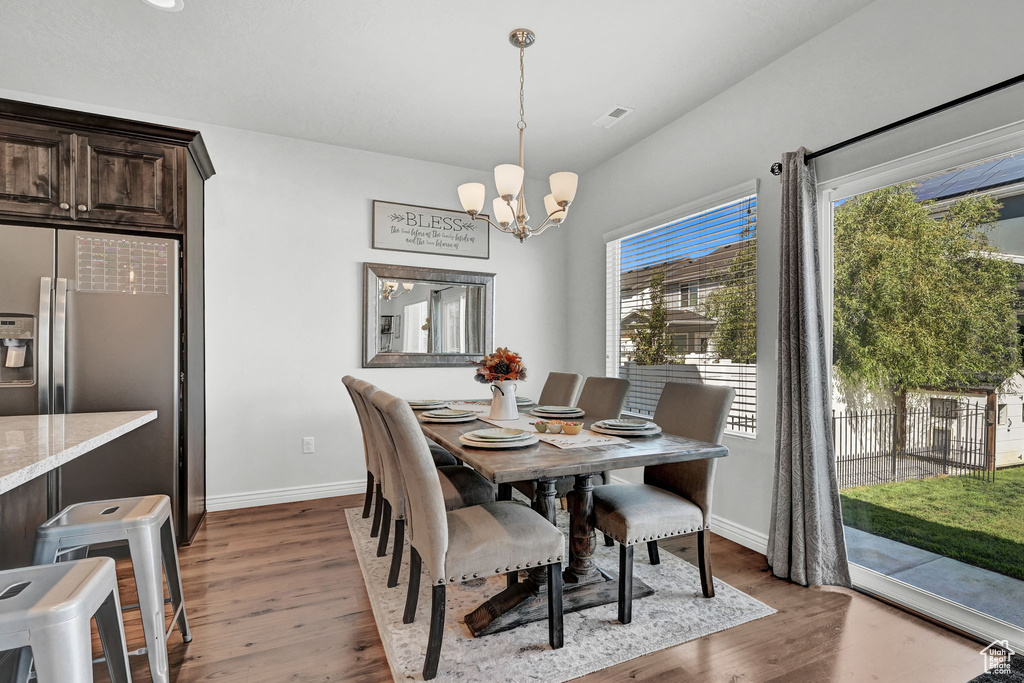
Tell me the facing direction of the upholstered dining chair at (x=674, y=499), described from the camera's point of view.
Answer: facing the viewer and to the left of the viewer

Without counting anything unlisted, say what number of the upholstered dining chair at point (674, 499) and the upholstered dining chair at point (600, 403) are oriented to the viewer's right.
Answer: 0

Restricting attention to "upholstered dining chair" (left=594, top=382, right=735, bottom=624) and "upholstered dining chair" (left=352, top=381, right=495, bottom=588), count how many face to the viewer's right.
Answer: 1

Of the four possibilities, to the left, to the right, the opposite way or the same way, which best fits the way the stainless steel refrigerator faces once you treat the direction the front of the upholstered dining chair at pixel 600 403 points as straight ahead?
to the left

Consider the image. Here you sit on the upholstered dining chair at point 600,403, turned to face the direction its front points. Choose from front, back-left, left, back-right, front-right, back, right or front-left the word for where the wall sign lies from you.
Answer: right

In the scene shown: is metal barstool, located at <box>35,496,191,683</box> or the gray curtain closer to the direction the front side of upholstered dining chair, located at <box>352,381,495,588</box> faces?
the gray curtain

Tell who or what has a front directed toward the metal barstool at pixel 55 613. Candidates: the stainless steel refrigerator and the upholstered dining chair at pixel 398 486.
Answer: the stainless steel refrigerator

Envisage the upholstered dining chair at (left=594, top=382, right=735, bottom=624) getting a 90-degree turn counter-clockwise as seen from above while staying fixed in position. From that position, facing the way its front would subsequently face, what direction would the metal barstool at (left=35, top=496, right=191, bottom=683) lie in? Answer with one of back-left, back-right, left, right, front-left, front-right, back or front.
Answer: right

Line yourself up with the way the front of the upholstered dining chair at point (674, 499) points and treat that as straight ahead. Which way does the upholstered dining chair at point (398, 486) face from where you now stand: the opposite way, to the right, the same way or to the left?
the opposite way

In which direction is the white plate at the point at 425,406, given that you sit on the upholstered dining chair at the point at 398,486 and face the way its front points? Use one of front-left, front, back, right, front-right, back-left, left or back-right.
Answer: left

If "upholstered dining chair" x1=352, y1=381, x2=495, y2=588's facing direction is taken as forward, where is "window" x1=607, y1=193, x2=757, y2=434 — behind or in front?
in front

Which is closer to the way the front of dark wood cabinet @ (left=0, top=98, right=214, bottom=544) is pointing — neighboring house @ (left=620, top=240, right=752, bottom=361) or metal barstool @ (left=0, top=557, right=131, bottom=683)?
the metal barstool

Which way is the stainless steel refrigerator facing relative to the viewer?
toward the camera

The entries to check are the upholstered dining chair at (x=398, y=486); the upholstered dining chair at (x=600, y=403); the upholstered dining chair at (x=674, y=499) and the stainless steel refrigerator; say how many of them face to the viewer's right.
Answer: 1

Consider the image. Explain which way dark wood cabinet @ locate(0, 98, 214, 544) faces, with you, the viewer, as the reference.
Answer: facing the viewer

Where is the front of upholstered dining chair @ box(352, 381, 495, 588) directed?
to the viewer's right

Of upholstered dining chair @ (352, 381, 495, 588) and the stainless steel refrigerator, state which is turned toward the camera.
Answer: the stainless steel refrigerator

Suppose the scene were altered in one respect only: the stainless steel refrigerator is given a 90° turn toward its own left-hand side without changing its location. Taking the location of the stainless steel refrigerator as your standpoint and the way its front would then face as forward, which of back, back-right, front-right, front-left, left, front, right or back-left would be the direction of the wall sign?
front

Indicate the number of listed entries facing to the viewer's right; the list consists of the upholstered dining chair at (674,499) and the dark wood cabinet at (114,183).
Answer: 0

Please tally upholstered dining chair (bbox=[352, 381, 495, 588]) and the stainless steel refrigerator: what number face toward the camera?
1

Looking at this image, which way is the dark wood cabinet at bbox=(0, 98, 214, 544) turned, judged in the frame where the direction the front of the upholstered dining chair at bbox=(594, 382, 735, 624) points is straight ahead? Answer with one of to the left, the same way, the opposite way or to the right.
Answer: to the left
